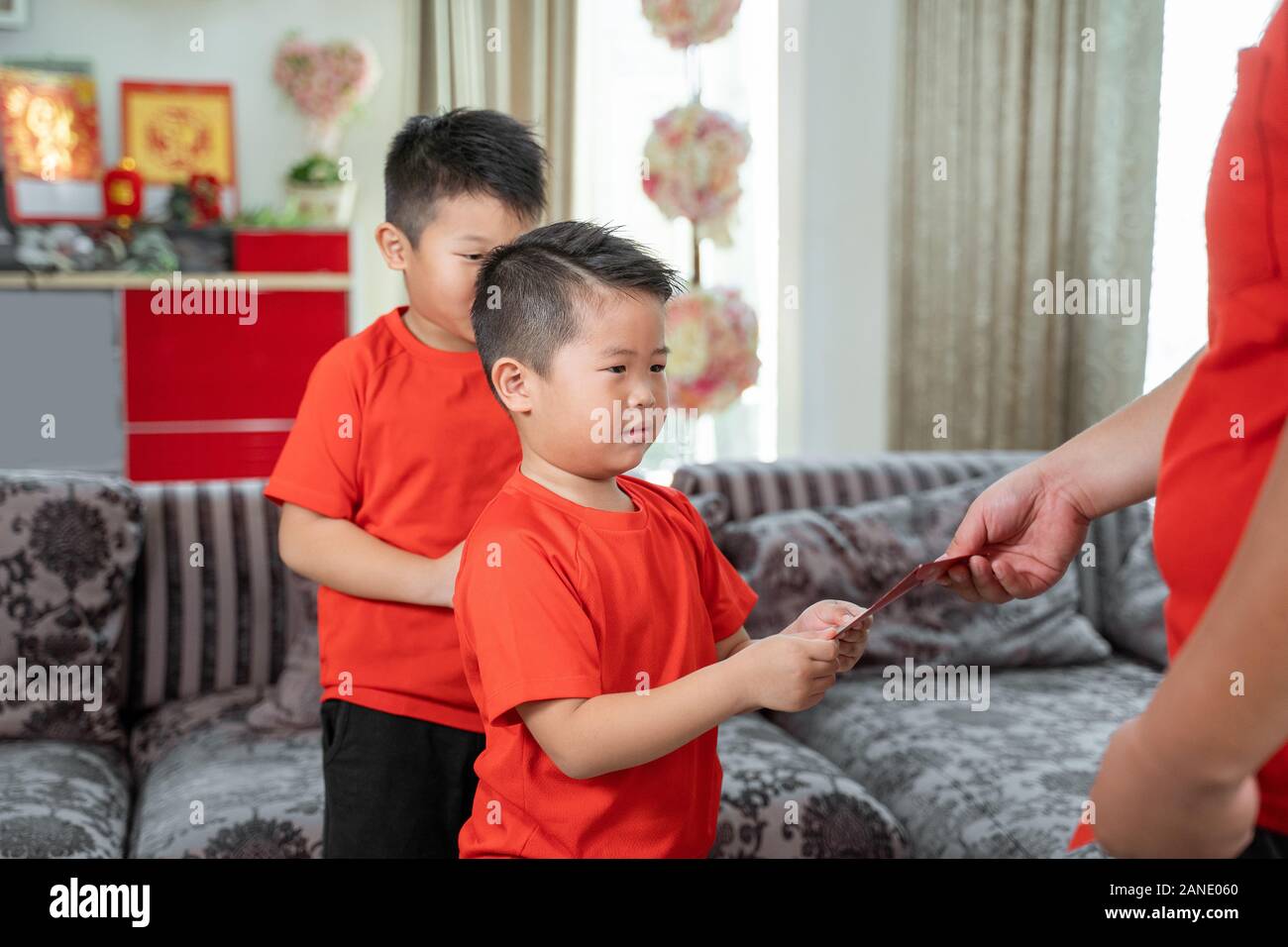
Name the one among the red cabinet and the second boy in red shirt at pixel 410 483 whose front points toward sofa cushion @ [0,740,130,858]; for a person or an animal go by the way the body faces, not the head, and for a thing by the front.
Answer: the red cabinet

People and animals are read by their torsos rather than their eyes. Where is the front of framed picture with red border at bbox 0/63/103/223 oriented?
toward the camera

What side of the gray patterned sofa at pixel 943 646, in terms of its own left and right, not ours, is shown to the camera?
front

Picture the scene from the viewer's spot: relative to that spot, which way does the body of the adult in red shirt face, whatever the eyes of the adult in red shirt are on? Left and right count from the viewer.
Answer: facing to the left of the viewer

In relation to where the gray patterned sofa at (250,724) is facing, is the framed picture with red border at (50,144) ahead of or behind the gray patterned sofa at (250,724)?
behind

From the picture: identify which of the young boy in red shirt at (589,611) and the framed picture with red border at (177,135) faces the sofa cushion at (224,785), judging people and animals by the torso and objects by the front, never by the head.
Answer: the framed picture with red border

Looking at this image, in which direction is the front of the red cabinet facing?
toward the camera

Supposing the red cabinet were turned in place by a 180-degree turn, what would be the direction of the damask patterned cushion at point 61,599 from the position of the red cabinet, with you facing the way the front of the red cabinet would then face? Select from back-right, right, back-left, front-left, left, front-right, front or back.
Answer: back

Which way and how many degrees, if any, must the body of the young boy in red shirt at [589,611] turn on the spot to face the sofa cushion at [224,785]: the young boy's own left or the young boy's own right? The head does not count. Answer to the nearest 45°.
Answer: approximately 180°

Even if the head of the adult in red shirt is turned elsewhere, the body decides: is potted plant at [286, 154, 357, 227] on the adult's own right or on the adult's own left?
on the adult's own right

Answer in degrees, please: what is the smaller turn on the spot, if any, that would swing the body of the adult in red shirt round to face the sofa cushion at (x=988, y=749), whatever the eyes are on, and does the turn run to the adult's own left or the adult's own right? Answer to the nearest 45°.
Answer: approximately 90° to the adult's own right
